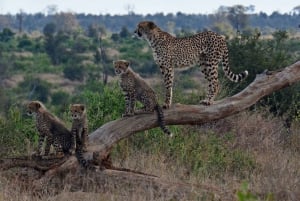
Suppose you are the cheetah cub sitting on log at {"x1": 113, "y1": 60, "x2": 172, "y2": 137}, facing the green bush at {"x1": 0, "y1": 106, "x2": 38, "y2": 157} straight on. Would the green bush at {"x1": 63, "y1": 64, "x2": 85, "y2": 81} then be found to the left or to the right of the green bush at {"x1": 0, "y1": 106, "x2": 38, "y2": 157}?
right

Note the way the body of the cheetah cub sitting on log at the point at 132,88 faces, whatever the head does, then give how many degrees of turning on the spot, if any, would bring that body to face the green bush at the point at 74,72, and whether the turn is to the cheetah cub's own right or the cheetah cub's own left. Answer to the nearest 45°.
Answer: approximately 90° to the cheetah cub's own right

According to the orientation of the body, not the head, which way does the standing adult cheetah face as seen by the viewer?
to the viewer's left

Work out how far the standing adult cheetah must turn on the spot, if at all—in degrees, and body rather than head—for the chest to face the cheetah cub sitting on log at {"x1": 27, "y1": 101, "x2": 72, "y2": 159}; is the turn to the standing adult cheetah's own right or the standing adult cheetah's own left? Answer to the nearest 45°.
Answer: approximately 45° to the standing adult cheetah's own left

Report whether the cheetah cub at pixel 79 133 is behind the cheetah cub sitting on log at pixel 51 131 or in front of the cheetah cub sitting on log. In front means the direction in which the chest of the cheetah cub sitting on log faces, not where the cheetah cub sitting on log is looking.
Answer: behind

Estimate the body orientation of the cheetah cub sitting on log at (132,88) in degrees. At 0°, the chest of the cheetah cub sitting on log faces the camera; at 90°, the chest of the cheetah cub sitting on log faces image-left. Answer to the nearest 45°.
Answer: approximately 90°

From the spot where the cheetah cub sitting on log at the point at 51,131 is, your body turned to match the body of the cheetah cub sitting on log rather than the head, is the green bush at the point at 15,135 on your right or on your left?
on your right
